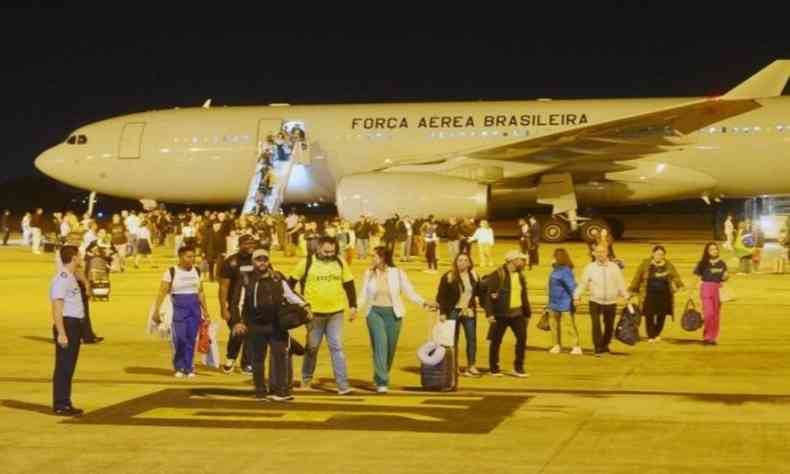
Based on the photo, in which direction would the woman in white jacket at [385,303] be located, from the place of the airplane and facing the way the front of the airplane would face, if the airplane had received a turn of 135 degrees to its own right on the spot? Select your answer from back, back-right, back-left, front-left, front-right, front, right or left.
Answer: back-right

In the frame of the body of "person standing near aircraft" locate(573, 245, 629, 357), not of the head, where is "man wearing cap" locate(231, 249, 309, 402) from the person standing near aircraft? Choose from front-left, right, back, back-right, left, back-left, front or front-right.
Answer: front-right

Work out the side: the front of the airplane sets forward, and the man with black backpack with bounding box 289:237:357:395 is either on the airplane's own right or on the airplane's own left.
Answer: on the airplane's own left

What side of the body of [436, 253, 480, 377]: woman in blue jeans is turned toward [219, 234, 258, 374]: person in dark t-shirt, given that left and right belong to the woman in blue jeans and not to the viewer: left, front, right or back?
right

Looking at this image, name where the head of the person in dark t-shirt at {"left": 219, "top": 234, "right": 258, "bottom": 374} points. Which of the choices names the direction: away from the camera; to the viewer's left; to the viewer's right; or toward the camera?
toward the camera

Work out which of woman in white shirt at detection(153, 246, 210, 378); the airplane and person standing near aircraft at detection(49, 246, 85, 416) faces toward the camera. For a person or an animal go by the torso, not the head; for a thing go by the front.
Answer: the woman in white shirt

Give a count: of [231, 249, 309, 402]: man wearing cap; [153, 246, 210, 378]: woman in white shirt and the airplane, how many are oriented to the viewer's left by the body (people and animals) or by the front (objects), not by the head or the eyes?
1

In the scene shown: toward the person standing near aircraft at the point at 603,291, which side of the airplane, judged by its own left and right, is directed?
left

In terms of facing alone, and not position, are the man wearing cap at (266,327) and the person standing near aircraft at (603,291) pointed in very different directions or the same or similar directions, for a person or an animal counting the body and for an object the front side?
same or similar directions

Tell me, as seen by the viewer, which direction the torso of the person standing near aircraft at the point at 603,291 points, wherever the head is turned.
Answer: toward the camera

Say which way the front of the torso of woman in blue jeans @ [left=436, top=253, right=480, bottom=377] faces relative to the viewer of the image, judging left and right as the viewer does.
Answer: facing the viewer

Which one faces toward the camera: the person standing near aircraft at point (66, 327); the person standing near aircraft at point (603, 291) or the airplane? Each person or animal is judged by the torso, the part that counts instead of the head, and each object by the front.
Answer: the person standing near aircraft at point (603, 291)

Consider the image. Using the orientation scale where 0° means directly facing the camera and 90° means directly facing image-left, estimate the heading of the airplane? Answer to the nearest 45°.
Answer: approximately 90°

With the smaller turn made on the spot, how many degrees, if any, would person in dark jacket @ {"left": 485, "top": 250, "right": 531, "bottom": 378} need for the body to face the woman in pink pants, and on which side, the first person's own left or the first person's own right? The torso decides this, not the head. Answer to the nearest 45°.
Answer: approximately 90° to the first person's own left

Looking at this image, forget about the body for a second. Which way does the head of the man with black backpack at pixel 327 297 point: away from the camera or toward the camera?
toward the camera

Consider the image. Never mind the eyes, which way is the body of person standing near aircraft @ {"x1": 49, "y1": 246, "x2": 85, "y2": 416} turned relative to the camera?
to the viewer's right
